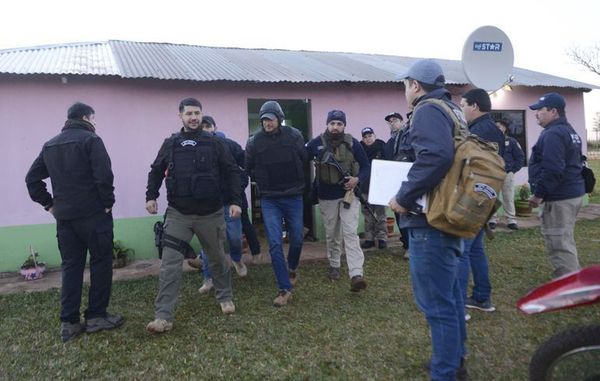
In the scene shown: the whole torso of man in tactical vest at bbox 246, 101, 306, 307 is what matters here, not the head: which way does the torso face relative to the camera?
toward the camera

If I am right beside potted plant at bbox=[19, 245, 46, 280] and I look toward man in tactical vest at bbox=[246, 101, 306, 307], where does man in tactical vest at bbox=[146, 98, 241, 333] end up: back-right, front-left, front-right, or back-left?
front-right

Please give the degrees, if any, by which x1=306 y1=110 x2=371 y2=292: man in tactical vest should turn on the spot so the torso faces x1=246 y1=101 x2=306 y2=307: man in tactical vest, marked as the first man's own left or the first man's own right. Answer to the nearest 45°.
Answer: approximately 45° to the first man's own right

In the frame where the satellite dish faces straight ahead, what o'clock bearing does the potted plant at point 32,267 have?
The potted plant is roughly at 2 o'clock from the satellite dish.

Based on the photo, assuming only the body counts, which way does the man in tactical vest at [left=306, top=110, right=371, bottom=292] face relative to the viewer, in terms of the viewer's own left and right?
facing the viewer

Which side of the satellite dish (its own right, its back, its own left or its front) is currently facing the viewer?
front

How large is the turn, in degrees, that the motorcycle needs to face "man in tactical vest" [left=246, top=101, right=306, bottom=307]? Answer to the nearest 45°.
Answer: approximately 45° to its right

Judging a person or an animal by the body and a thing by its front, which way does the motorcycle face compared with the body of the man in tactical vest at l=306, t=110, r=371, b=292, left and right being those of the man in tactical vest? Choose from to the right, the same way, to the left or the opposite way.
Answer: to the right

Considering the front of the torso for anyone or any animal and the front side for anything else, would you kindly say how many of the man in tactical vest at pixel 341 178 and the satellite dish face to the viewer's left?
0

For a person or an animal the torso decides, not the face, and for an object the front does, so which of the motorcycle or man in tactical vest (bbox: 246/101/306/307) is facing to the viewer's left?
the motorcycle
